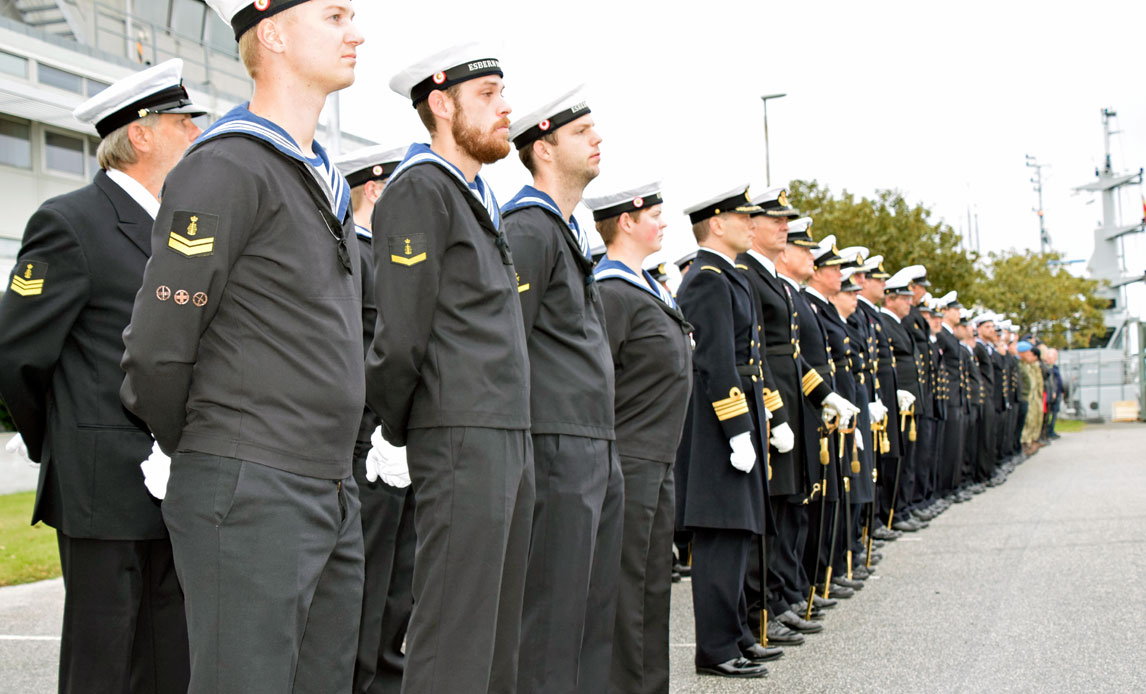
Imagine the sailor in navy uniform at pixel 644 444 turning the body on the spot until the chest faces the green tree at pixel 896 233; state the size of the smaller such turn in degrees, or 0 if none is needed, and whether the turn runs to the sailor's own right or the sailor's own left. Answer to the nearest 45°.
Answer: approximately 90° to the sailor's own left

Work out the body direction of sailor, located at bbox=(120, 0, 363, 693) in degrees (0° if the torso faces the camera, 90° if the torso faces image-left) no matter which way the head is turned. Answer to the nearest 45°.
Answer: approximately 270°

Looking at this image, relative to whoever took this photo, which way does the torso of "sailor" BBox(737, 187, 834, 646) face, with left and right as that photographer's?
facing the viewer and to the right of the viewer

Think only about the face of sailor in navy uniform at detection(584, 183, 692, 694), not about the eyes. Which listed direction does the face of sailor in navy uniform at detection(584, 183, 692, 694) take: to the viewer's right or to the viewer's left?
to the viewer's right

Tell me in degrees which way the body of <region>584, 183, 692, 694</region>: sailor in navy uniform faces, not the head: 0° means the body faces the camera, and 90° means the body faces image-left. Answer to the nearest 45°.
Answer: approximately 270°

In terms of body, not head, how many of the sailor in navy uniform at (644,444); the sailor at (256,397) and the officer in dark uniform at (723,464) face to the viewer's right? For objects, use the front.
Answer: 3

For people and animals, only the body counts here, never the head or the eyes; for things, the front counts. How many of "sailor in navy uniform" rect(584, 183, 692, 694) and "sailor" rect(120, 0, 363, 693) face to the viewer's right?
2

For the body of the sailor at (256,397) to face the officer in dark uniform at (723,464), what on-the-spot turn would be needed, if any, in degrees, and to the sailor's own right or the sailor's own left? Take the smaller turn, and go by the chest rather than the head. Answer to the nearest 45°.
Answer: approximately 45° to the sailor's own left

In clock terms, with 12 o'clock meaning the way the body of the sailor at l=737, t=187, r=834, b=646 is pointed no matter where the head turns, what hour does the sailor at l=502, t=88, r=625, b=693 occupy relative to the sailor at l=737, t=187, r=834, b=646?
the sailor at l=502, t=88, r=625, b=693 is roughly at 2 o'clock from the sailor at l=737, t=187, r=834, b=646.

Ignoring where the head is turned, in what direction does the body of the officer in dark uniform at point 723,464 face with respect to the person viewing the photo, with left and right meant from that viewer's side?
facing to the right of the viewer

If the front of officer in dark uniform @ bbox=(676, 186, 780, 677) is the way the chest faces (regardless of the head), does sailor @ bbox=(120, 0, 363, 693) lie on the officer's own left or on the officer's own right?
on the officer's own right
